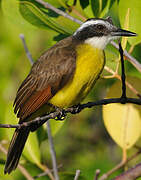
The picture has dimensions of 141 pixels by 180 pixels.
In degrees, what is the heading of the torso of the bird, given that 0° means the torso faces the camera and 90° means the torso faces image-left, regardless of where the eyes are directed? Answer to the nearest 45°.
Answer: approximately 270°

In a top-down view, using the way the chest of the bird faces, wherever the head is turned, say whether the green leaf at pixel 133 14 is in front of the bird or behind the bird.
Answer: in front
